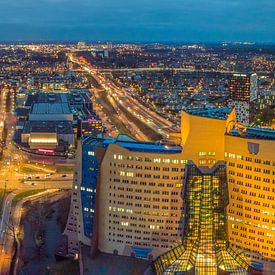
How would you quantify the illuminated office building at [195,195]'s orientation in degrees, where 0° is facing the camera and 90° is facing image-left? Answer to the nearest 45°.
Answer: approximately 0°

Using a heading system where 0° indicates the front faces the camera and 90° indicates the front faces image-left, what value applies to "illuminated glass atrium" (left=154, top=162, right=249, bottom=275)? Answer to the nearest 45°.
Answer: approximately 0°
